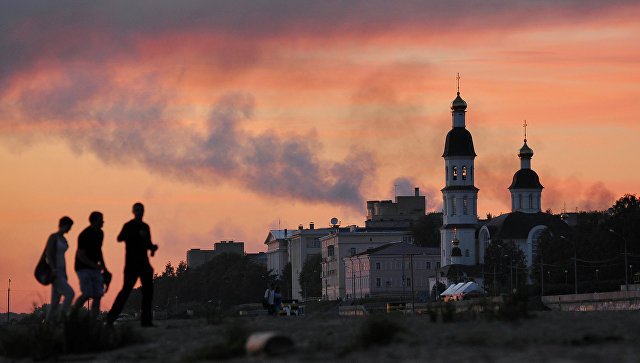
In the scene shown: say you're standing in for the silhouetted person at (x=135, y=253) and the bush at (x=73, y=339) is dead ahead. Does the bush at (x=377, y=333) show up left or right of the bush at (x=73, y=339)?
left

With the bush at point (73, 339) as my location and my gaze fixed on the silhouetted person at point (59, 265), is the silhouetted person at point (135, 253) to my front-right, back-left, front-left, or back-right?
front-right

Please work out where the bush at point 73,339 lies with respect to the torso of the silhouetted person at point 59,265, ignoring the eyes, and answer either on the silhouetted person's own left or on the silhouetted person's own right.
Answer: on the silhouetted person's own right

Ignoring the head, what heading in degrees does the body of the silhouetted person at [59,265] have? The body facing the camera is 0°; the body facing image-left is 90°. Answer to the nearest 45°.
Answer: approximately 270°

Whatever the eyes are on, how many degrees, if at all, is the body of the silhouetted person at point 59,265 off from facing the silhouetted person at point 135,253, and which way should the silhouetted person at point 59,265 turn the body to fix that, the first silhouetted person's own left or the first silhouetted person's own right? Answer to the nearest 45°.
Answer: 0° — they already face them

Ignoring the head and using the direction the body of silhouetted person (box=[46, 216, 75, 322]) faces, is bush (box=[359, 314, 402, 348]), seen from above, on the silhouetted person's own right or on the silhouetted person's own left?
on the silhouetted person's own right
